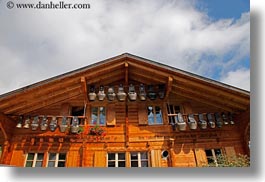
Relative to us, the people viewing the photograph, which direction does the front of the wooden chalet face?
facing the viewer
